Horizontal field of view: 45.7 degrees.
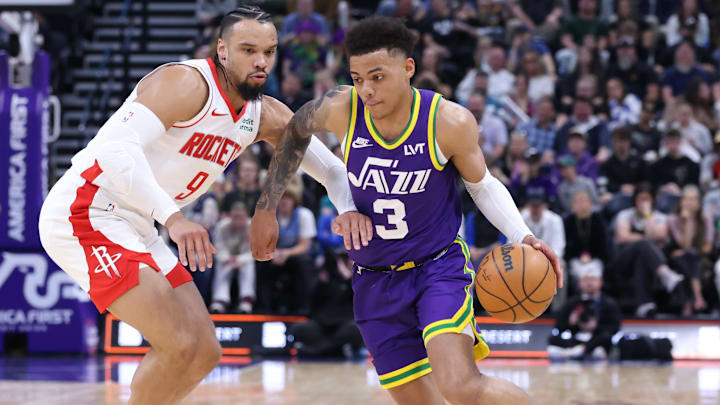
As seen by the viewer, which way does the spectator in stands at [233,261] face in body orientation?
toward the camera

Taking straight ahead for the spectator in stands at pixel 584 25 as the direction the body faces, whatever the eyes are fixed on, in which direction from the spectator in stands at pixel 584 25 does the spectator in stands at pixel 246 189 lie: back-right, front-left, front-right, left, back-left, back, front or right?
front-right

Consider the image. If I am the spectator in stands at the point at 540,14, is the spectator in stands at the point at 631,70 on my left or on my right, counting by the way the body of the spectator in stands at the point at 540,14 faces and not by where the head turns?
on my left

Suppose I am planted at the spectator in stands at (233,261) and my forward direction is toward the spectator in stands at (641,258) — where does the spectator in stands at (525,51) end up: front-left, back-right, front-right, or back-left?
front-left

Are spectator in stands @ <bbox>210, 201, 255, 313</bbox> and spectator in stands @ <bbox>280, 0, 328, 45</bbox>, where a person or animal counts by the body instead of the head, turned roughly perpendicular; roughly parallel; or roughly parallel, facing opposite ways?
roughly parallel

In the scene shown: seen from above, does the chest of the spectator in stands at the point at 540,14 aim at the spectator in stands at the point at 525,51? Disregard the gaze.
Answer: yes

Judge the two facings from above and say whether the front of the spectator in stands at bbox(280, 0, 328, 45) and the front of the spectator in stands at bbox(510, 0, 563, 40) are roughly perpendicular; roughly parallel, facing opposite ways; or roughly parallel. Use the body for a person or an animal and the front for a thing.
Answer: roughly parallel

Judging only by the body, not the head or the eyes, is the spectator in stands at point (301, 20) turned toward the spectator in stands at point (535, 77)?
no

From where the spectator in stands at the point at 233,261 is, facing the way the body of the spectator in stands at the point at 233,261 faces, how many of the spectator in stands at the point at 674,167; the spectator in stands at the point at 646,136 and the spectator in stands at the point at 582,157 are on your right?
0

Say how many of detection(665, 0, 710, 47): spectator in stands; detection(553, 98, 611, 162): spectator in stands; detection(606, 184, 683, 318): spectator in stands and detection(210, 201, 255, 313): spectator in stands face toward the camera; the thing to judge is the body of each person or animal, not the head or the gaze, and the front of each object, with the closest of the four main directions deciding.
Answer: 4

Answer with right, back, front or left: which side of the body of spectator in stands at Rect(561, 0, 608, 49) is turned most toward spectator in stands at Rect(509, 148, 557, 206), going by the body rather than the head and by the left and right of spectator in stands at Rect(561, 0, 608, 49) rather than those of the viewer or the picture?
front

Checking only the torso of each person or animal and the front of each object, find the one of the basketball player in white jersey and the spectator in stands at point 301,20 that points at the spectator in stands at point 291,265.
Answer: the spectator in stands at point 301,20

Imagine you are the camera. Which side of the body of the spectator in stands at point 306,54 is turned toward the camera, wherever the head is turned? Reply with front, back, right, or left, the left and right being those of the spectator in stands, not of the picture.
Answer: front

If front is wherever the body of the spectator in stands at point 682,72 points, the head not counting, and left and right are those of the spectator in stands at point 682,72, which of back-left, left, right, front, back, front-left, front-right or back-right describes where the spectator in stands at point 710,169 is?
front

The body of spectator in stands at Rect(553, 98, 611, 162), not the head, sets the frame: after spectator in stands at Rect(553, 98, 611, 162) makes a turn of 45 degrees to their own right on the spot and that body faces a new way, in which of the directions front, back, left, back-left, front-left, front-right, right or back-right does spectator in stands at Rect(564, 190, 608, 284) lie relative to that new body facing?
front-left

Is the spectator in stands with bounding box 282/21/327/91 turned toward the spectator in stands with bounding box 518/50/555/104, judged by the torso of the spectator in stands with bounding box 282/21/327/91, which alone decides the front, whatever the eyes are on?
no

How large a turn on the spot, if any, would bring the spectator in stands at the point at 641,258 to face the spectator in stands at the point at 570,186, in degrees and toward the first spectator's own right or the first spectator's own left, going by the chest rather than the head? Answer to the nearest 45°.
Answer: approximately 135° to the first spectator's own right

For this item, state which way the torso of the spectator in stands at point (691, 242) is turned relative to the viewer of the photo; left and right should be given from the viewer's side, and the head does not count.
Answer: facing the viewer

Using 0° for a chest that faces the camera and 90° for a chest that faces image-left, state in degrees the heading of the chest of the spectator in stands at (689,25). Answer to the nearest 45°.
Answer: approximately 0°

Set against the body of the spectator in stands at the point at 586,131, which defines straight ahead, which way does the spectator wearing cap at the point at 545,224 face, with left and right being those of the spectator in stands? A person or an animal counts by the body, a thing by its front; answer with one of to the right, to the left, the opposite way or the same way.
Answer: the same way

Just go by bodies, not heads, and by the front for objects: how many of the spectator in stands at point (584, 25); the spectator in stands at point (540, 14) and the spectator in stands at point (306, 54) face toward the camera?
3

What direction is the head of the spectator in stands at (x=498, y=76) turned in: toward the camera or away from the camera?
toward the camera

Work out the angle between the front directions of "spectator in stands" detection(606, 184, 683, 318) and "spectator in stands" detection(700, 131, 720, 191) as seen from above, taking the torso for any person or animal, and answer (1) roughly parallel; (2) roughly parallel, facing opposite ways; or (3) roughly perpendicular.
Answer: roughly parallel

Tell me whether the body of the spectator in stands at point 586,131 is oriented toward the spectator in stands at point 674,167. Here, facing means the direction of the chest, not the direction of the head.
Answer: no

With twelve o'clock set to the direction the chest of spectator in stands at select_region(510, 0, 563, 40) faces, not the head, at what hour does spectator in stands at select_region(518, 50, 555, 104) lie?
spectator in stands at select_region(518, 50, 555, 104) is roughly at 12 o'clock from spectator in stands at select_region(510, 0, 563, 40).
